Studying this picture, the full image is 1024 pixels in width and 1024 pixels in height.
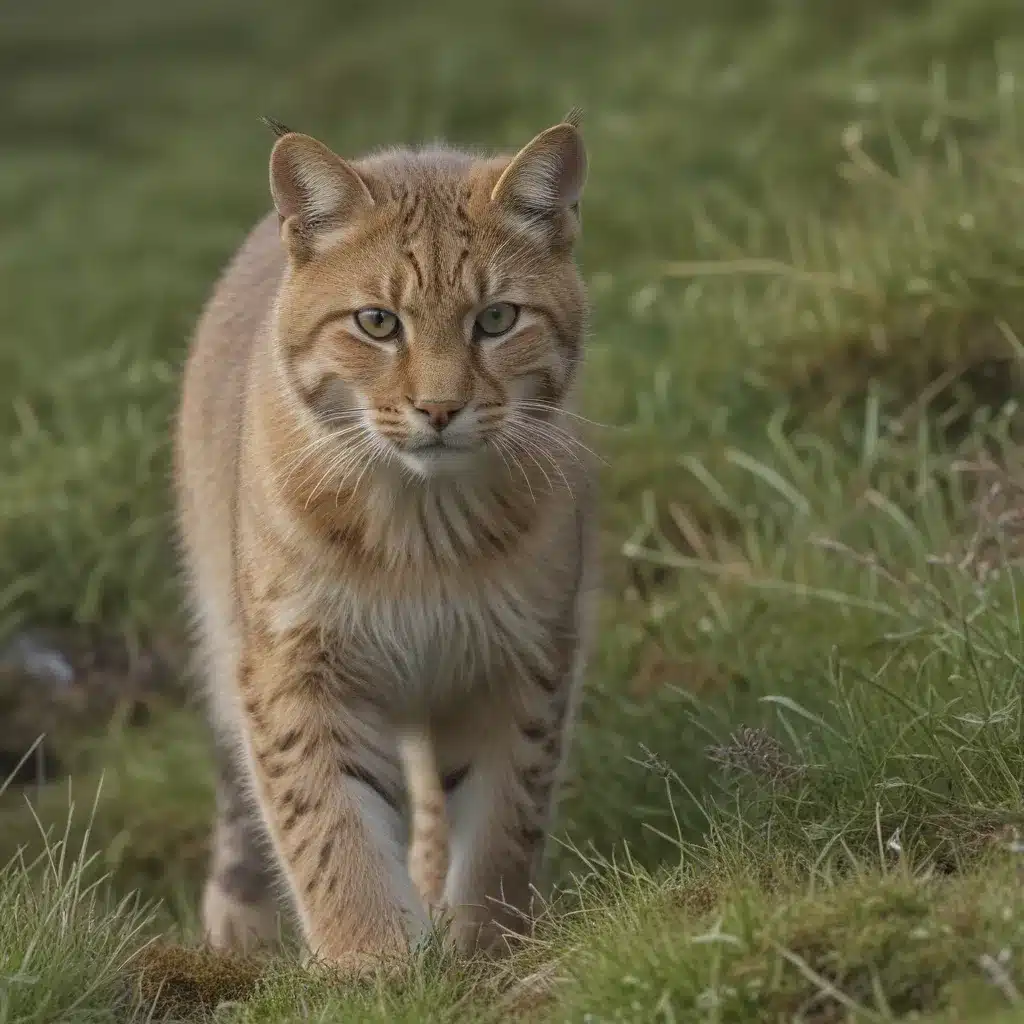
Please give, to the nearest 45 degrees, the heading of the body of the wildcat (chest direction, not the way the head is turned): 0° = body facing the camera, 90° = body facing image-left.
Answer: approximately 0°
